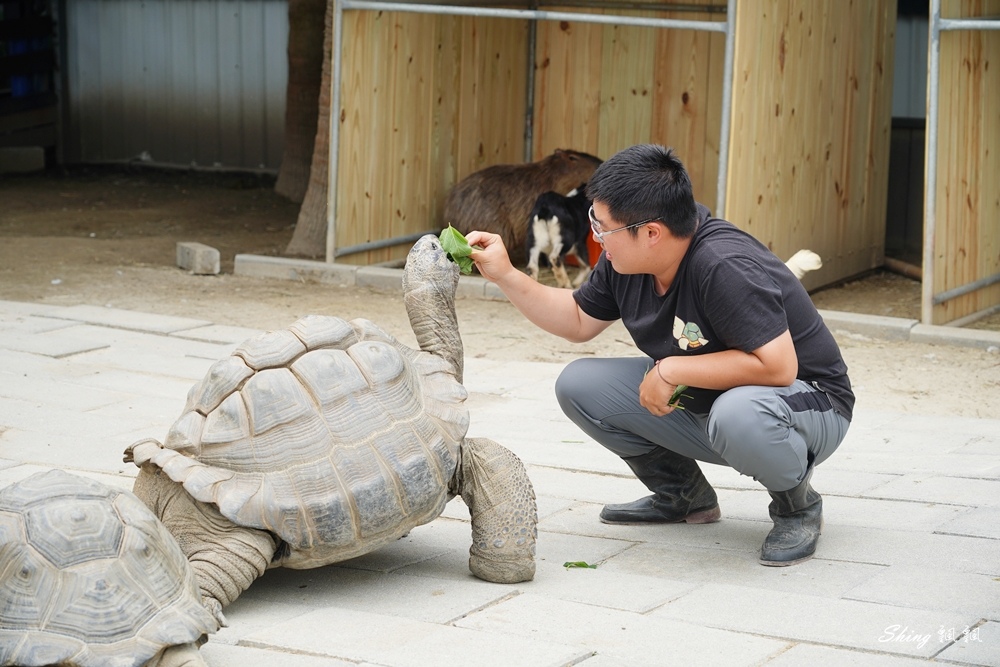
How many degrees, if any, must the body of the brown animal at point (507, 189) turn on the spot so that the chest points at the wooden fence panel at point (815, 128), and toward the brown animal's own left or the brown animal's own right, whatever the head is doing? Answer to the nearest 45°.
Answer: approximately 45° to the brown animal's own right

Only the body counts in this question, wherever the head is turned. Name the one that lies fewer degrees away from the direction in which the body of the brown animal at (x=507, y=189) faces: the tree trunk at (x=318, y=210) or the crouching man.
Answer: the crouching man

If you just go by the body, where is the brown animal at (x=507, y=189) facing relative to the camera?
to the viewer's right

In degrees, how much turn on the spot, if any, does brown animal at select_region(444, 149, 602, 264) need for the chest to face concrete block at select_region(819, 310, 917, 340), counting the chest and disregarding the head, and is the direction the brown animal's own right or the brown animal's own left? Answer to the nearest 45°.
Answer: approximately 45° to the brown animal's own right

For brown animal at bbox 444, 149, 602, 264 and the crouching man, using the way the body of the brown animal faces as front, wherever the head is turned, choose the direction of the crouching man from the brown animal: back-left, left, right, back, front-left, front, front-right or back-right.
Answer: right

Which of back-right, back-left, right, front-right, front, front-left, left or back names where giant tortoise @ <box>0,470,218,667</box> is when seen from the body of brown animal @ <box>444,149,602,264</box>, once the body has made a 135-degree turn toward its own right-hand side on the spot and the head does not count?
front-left

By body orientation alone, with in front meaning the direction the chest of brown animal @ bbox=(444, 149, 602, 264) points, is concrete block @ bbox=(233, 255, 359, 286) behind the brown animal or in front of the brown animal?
behind

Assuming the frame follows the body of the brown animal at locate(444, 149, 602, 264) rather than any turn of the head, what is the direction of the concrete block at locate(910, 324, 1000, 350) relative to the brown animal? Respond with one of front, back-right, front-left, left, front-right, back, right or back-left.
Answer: front-right

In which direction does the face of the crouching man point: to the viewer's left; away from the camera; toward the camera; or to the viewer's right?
to the viewer's left

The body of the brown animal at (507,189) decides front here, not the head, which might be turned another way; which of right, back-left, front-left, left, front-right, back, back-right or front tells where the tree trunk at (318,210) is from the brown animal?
back
